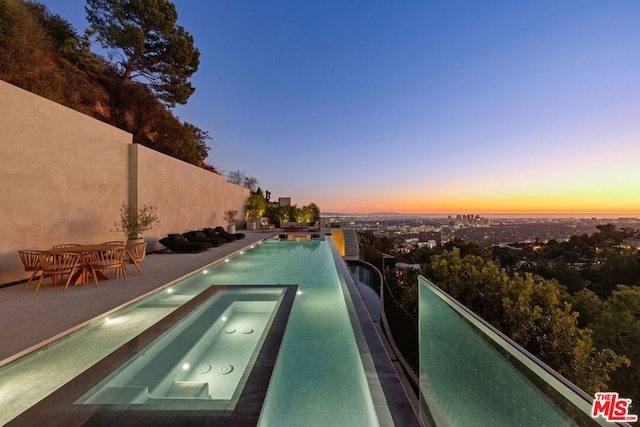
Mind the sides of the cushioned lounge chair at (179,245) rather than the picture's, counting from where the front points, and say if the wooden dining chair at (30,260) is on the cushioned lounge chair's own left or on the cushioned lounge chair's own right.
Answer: on the cushioned lounge chair's own right

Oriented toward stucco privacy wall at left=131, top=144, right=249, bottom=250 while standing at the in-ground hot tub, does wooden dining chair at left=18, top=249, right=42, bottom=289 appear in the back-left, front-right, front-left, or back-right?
front-left

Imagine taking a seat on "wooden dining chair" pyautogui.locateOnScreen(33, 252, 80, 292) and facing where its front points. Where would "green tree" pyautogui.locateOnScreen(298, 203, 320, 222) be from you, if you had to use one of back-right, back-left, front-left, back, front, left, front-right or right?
front

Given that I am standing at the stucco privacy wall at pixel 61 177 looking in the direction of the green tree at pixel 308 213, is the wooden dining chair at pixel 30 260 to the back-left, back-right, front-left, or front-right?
back-right

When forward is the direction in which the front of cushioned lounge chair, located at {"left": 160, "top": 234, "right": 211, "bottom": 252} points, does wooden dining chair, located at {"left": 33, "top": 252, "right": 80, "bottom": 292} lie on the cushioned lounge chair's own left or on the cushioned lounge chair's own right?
on the cushioned lounge chair's own right

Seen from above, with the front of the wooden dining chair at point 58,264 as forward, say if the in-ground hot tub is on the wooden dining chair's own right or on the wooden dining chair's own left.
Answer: on the wooden dining chair's own right

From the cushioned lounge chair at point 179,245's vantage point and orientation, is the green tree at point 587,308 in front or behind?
in front

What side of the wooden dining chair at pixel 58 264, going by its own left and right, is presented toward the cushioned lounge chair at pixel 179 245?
front

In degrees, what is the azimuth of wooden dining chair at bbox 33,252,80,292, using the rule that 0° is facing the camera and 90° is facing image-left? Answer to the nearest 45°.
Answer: approximately 225°

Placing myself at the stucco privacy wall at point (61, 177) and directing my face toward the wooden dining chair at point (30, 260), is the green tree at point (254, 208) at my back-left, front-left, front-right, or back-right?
back-left

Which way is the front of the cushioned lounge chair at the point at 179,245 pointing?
to the viewer's right

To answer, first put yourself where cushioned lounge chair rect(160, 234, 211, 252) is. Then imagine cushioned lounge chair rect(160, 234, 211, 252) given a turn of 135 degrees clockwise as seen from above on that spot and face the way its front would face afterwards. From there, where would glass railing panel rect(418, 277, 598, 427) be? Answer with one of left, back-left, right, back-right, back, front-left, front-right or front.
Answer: front-left

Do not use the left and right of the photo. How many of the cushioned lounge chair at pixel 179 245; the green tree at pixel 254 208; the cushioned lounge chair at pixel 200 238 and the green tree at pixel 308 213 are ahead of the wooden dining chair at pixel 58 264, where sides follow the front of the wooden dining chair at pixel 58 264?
4
